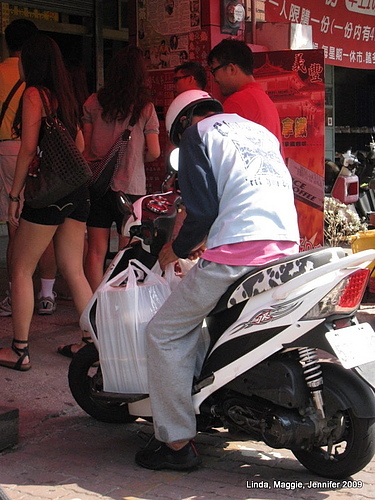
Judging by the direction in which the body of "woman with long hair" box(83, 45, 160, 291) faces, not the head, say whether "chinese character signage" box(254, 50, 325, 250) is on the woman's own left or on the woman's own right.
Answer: on the woman's own right

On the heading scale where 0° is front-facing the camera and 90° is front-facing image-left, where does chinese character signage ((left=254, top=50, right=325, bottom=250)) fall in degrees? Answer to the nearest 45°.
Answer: approximately 0°

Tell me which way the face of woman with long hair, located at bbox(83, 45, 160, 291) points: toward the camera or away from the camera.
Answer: away from the camera

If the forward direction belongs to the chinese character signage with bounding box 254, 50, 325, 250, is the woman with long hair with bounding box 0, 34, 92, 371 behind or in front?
in front

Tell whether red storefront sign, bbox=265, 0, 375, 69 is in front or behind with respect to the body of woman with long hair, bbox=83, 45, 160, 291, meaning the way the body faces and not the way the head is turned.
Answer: in front

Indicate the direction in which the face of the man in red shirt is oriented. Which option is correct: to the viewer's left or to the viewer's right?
to the viewer's left

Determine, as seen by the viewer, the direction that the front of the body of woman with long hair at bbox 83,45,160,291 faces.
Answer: away from the camera

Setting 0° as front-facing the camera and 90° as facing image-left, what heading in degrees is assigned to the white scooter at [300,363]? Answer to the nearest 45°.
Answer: approximately 135°

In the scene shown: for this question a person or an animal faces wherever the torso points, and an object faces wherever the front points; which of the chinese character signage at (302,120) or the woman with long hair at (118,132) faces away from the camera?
the woman with long hair

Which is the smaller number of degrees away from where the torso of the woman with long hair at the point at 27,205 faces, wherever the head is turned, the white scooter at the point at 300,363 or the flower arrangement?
the flower arrangement

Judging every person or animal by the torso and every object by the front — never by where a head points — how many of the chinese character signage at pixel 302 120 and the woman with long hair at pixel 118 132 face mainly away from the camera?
1

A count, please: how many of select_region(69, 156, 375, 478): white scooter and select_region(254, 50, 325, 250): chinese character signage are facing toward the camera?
1

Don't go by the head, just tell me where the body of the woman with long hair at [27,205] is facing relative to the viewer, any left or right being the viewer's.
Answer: facing away from the viewer and to the left of the viewer

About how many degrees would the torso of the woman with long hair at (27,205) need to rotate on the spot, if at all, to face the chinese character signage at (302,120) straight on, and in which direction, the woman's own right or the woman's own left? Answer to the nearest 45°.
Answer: approximately 90° to the woman's own right
